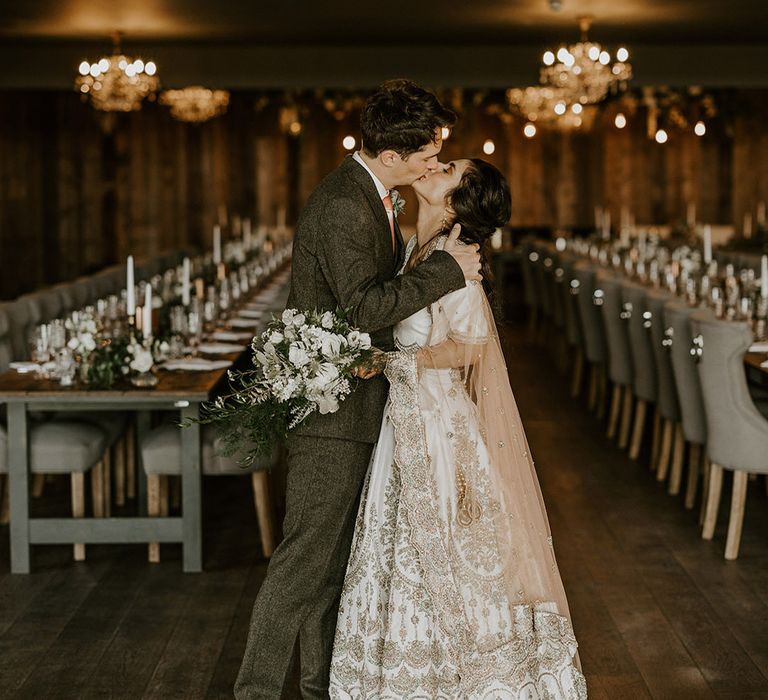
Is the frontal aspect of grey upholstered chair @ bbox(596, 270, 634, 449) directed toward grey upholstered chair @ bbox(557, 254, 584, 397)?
no

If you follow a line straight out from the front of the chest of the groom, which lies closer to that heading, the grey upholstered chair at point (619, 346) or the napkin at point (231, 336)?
the grey upholstered chair

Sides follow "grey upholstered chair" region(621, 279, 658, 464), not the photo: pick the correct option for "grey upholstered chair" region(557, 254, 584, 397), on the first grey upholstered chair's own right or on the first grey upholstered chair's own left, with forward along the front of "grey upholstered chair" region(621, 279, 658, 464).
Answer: on the first grey upholstered chair's own left

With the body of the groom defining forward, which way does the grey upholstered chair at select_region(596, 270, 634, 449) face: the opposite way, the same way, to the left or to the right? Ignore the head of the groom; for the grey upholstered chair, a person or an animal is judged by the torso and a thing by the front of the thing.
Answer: the same way

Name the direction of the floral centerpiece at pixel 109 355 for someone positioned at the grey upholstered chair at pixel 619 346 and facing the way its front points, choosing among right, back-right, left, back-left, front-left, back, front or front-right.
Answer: back-right

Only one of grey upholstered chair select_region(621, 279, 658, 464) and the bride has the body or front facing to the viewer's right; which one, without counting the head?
the grey upholstered chair

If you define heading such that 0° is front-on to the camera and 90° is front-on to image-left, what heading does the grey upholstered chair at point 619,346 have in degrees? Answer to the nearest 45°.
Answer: approximately 270°

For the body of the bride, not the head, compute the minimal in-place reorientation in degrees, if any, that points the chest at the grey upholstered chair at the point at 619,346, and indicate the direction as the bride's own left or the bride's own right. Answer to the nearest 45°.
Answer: approximately 90° to the bride's own right

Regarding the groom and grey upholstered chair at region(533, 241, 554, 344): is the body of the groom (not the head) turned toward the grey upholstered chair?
no

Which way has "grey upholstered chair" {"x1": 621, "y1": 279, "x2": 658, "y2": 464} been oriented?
to the viewer's right

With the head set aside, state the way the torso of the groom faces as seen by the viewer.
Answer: to the viewer's right

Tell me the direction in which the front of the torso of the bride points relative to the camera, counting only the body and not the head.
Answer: to the viewer's left

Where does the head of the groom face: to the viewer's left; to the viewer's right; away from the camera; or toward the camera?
to the viewer's right

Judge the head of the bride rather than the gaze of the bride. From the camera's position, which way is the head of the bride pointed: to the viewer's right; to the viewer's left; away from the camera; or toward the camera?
to the viewer's left

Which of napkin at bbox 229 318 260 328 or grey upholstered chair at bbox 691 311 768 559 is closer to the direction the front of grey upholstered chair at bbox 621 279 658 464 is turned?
the grey upholstered chair

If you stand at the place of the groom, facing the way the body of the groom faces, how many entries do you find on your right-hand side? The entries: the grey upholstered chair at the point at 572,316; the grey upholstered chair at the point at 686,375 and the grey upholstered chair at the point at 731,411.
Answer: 0

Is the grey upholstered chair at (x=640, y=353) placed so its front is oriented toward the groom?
no
